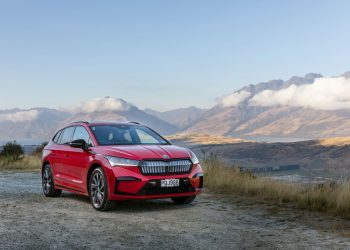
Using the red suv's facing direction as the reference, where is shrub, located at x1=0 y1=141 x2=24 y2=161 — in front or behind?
behind

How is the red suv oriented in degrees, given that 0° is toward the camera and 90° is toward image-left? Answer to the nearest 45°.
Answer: approximately 315°
